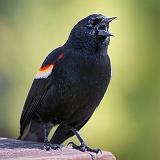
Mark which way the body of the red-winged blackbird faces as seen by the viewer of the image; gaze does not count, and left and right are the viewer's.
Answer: facing the viewer and to the right of the viewer
